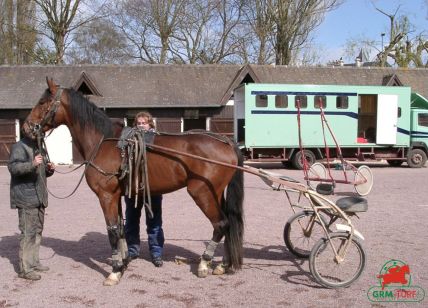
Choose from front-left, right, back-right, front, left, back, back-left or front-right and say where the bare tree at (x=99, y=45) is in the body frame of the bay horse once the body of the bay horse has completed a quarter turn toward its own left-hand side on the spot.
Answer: back

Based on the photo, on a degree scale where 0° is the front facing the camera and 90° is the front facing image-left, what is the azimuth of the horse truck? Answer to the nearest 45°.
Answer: approximately 270°

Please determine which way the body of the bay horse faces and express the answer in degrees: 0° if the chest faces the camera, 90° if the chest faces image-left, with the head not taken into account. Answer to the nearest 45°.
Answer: approximately 90°

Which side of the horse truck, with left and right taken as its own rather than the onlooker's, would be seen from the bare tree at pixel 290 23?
left

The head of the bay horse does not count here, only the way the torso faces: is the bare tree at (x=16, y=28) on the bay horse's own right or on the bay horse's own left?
on the bay horse's own right

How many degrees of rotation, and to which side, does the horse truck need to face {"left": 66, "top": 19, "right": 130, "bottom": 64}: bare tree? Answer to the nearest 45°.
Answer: approximately 135° to its left
